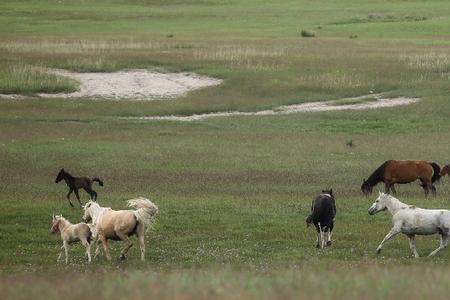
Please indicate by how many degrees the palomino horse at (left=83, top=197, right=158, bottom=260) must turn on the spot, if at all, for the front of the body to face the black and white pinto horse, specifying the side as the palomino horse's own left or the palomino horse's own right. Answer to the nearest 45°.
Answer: approximately 180°

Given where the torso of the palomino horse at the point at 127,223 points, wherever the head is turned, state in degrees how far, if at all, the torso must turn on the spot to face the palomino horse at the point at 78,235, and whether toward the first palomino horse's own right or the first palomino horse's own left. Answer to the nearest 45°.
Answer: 0° — it already faces it

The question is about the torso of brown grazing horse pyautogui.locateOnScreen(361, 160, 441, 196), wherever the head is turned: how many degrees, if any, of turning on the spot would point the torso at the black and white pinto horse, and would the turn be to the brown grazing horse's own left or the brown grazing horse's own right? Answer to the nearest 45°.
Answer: approximately 90° to the brown grazing horse's own left

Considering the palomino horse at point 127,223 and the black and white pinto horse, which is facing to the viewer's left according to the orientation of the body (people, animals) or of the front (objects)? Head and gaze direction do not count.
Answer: the palomino horse

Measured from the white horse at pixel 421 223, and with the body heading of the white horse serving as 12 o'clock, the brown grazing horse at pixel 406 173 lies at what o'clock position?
The brown grazing horse is roughly at 3 o'clock from the white horse.

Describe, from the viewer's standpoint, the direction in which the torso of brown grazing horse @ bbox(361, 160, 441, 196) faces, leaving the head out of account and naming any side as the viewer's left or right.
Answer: facing to the left of the viewer

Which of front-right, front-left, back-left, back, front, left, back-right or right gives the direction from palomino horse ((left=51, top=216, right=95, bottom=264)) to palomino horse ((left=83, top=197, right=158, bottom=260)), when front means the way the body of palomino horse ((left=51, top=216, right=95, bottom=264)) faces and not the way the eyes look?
back

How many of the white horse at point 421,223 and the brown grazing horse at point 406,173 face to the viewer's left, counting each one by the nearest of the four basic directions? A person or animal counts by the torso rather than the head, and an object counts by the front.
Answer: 2

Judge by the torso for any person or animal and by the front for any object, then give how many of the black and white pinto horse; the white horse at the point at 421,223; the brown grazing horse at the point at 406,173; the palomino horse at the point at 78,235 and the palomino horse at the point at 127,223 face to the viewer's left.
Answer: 4

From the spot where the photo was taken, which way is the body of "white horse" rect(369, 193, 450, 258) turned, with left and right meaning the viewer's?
facing to the left of the viewer

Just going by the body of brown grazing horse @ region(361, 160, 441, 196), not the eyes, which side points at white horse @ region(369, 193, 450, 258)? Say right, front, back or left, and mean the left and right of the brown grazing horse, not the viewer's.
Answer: left

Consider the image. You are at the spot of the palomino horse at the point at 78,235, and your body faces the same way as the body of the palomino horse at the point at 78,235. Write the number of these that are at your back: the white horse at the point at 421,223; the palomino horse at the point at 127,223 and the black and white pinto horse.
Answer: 3

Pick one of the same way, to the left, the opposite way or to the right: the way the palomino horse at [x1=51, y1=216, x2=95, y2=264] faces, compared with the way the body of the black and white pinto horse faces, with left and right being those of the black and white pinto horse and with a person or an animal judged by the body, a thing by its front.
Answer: to the left
